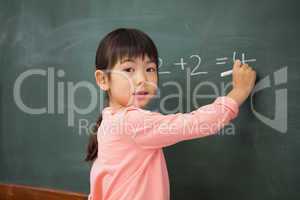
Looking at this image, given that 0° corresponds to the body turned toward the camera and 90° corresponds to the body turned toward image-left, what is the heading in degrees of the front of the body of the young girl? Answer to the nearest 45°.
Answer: approximately 270°
